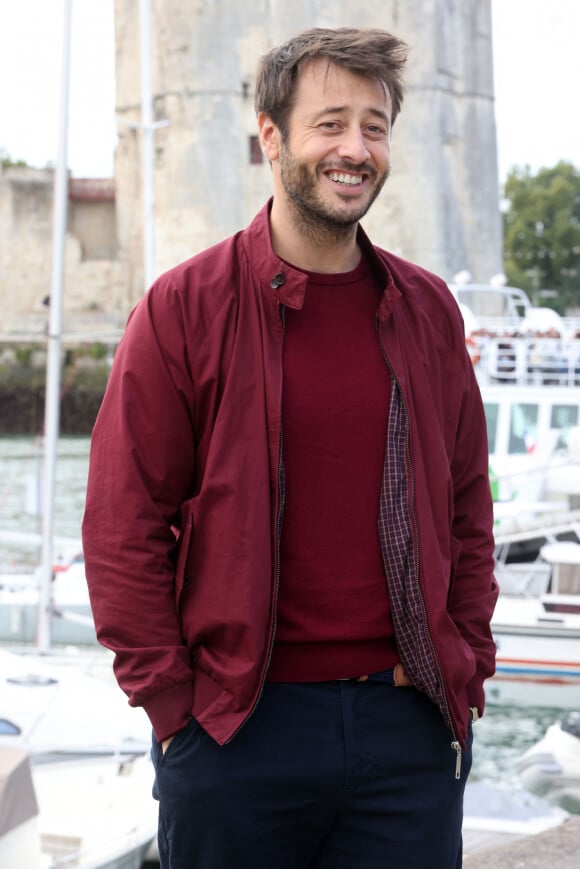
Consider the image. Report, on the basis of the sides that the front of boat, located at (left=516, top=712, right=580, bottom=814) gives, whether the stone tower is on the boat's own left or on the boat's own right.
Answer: on the boat's own right

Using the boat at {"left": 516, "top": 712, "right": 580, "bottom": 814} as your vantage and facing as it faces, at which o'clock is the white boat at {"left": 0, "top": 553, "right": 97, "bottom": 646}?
The white boat is roughly at 1 o'clock from the boat.

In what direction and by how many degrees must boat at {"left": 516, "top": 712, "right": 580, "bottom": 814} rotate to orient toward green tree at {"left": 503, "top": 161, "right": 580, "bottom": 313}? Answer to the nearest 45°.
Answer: approximately 90° to its right

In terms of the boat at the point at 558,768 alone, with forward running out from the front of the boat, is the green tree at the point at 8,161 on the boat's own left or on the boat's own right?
on the boat's own right

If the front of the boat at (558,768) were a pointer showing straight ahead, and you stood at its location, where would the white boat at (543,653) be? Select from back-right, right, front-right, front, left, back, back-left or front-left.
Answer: right

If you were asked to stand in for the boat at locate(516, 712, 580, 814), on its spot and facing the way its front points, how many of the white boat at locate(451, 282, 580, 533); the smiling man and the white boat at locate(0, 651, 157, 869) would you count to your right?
1

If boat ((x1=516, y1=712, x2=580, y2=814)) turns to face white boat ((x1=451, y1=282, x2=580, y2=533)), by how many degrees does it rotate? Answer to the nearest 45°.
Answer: approximately 90° to its right

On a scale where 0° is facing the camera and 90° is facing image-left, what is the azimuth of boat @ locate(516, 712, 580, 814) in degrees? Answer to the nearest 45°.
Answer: approximately 90°
